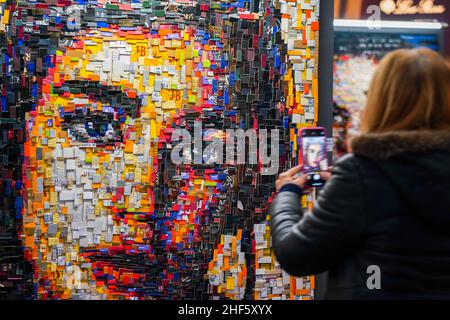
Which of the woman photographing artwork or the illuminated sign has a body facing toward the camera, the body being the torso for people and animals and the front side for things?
the illuminated sign

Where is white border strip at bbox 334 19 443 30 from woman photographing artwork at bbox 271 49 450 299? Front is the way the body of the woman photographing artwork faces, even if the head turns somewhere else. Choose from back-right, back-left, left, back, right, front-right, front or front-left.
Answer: front-right

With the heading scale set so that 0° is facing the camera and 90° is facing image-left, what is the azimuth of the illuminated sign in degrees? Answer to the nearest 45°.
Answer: approximately 0°

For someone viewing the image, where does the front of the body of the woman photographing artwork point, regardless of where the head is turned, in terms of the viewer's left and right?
facing away from the viewer and to the left of the viewer

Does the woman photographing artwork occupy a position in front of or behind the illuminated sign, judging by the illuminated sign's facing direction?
in front

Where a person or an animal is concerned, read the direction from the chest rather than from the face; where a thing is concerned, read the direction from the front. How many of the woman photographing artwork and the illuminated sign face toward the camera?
1

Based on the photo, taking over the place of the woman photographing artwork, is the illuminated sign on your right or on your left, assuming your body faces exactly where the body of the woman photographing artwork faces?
on your right
